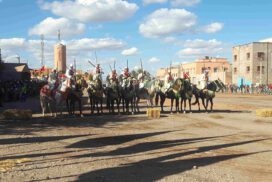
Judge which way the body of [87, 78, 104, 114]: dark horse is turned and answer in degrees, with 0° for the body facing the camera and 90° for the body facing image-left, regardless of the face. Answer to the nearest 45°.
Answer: approximately 0°

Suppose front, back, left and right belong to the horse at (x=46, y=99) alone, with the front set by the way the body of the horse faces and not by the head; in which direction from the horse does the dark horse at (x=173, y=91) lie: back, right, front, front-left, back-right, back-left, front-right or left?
back-left

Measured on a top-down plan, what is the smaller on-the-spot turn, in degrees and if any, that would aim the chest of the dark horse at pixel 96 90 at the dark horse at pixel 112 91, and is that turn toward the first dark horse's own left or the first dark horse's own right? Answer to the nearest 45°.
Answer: approximately 135° to the first dark horse's own left

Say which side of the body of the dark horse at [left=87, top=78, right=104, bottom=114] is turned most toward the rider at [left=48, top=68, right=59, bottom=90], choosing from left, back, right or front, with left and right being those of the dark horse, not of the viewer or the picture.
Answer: right

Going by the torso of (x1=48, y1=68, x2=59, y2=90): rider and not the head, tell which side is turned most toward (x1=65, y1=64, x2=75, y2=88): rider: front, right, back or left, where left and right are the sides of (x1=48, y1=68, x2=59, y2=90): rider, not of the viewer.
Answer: left

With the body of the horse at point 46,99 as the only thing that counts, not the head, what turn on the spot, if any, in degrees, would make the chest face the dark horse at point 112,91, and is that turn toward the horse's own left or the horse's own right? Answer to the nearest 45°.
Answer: approximately 135° to the horse's own left

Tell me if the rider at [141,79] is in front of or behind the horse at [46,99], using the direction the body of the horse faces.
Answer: behind

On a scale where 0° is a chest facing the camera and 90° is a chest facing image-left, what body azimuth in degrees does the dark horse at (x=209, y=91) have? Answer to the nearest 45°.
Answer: approximately 315°

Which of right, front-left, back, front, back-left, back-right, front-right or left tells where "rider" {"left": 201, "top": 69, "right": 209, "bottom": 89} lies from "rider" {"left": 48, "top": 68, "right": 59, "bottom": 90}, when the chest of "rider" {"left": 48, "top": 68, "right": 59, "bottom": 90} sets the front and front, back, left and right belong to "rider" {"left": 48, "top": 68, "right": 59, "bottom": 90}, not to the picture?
back-left
